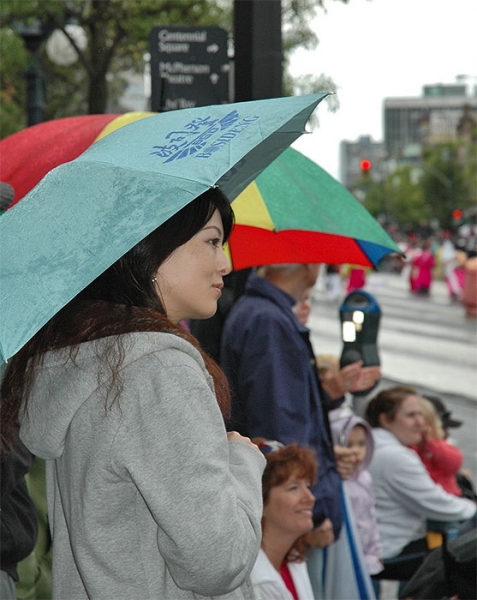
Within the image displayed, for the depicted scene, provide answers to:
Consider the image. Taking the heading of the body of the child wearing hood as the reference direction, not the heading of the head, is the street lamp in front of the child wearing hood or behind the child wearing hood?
behind

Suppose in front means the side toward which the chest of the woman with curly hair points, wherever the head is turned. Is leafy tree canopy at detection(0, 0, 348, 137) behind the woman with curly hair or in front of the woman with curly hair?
behind

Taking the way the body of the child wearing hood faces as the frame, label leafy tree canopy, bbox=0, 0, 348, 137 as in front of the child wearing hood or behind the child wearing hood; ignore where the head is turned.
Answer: behind

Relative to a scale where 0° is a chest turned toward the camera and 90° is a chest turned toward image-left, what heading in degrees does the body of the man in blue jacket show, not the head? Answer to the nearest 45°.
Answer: approximately 270°

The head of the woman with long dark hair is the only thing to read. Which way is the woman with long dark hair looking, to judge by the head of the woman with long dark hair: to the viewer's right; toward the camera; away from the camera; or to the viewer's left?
to the viewer's right
